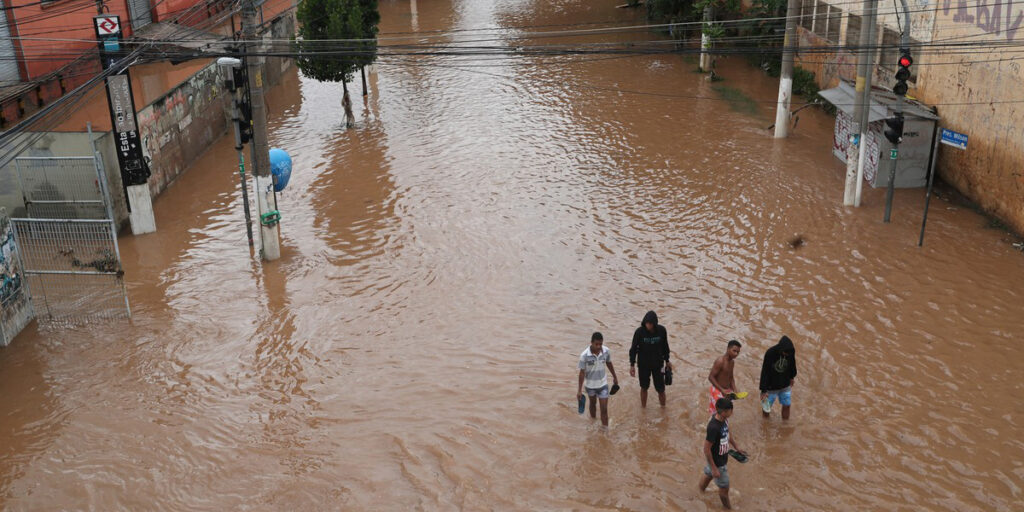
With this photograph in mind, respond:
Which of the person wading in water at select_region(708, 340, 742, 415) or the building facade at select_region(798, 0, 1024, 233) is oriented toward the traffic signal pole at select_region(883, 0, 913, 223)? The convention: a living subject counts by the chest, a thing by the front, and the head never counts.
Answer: the building facade

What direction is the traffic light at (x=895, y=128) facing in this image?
to the viewer's left

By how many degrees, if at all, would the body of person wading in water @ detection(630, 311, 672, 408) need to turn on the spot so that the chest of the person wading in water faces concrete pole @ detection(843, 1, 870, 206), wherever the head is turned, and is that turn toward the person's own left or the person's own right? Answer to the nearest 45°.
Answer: approximately 135° to the person's own left

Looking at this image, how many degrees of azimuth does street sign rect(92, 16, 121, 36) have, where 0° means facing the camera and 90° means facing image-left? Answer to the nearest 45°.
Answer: approximately 0°

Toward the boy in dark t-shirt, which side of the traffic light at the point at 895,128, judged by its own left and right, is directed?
left

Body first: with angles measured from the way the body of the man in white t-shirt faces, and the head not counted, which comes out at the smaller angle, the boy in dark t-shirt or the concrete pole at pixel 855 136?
the boy in dark t-shirt

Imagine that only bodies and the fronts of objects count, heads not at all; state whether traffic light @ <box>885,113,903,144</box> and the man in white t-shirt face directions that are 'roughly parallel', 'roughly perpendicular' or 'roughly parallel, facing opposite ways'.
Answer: roughly perpendicular
